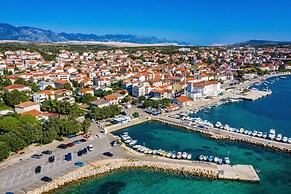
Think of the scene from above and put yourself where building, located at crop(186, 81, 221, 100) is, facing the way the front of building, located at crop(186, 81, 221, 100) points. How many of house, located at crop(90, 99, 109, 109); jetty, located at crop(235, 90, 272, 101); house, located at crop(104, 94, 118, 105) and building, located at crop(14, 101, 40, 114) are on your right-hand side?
3

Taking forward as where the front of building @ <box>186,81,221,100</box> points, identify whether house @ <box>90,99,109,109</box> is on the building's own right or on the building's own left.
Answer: on the building's own right

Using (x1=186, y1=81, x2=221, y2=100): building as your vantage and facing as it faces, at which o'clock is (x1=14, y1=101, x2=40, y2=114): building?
(x1=14, y1=101, x2=40, y2=114): building is roughly at 3 o'clock from (x1=186, y1=81, x2=221, y2=100): building.

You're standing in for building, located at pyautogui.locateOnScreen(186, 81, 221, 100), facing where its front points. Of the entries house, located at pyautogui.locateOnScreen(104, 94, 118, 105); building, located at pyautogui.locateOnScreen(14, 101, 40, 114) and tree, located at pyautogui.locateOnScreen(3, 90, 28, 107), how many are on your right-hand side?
3

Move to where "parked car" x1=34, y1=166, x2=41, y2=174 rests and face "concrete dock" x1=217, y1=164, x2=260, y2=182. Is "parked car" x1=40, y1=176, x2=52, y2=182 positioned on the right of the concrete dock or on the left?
right

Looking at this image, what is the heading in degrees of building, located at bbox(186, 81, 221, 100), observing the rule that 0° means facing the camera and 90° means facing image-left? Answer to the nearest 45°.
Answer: approximately 315°

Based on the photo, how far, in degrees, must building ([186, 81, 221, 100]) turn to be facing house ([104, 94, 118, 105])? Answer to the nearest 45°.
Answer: approximately 90° to its right

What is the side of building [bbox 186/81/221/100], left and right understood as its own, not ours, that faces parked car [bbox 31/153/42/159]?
right

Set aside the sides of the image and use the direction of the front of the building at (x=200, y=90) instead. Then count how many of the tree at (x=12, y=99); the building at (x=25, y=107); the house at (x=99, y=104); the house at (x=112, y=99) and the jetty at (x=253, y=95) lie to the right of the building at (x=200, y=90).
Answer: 4

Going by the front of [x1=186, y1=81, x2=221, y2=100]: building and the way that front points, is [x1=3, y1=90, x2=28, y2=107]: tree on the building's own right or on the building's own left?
on the building's own right

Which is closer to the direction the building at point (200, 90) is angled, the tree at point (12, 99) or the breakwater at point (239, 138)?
the breakwater

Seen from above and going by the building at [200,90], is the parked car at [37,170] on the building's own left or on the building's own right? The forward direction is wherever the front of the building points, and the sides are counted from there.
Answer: on the building's own right

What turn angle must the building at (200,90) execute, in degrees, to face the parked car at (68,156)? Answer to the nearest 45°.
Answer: approximately 45° to its right
